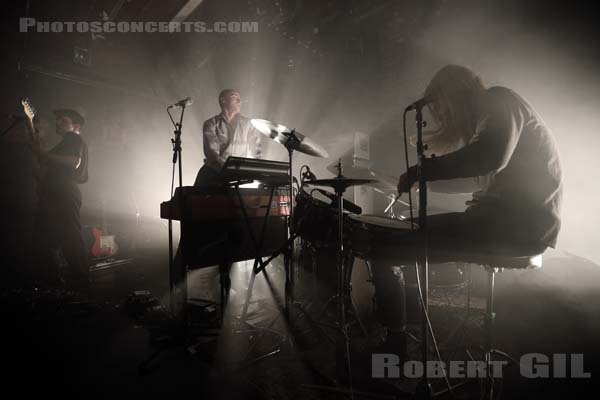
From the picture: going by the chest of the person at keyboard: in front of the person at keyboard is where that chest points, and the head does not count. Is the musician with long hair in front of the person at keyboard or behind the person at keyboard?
in front

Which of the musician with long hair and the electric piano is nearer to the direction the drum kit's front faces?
the electric piano

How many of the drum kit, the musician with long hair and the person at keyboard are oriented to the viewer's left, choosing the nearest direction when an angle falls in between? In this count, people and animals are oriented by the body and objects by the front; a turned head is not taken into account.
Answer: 2

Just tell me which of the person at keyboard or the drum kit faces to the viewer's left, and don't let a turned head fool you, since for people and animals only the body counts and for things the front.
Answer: the drum kit

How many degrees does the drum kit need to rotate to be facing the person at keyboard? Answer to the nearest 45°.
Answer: approximately 45° to its right

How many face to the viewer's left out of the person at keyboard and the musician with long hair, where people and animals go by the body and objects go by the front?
1

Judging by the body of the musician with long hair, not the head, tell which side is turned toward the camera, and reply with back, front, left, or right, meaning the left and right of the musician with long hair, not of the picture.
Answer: left

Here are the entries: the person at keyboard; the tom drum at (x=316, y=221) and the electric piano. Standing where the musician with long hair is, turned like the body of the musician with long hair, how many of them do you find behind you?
0

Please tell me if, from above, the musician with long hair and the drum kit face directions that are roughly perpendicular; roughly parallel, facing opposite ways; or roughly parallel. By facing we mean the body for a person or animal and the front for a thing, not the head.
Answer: roughly parallel

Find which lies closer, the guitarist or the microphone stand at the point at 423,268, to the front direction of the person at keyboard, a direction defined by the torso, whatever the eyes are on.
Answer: the microphone stand

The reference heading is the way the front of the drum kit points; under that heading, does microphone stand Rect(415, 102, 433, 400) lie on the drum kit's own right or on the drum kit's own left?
on the drum kit's own left

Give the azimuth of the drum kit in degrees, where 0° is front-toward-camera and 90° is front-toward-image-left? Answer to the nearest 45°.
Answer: approximately 90°

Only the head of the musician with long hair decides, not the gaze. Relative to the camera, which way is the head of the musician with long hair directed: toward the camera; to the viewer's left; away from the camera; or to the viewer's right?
to the viewer's left
